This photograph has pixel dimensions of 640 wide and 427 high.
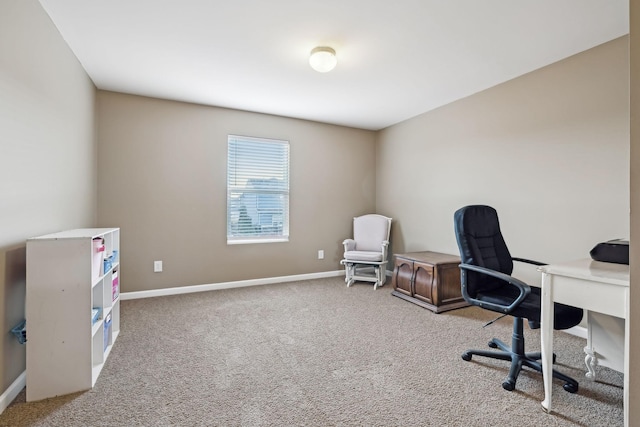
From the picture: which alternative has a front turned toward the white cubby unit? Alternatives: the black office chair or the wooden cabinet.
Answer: the wooden cabinet

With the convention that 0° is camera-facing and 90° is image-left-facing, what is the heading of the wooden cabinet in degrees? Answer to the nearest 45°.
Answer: approximately 45°

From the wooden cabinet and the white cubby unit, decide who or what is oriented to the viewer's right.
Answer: the white cubby unit

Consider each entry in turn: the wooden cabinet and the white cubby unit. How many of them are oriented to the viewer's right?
1

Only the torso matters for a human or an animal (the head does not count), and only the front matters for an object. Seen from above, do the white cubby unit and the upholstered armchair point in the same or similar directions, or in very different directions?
very different directions

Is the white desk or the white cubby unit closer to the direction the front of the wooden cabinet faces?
the white cubby unit

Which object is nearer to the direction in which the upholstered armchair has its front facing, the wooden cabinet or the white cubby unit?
the white cubby unit

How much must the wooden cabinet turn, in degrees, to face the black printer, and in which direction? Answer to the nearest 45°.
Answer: approximately 90° to its left

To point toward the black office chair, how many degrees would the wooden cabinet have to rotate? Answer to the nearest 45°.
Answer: approximately 45° to its left

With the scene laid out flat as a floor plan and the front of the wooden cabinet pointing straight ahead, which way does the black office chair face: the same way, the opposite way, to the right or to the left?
to the left

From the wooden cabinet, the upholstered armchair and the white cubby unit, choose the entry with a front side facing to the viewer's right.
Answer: the white cubby unit

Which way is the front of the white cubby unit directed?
to the viewer's right

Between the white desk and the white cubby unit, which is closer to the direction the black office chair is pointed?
the white desk
